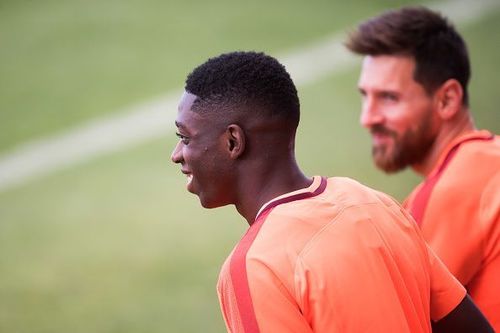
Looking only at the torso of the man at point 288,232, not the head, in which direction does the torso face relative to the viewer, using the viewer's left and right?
facing away from the viewer and to the left of the viewer

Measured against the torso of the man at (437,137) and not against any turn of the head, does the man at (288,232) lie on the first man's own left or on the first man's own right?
on the first man's own left

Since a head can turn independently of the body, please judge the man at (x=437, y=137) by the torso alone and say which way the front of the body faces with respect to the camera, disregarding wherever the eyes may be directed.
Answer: to the viewer's left

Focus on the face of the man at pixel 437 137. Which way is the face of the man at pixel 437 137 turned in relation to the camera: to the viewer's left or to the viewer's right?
to the viewer's left

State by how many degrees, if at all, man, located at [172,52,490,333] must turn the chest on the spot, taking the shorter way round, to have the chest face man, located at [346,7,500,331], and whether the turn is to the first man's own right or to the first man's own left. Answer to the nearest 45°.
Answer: approximately 90° to the first man's own right
